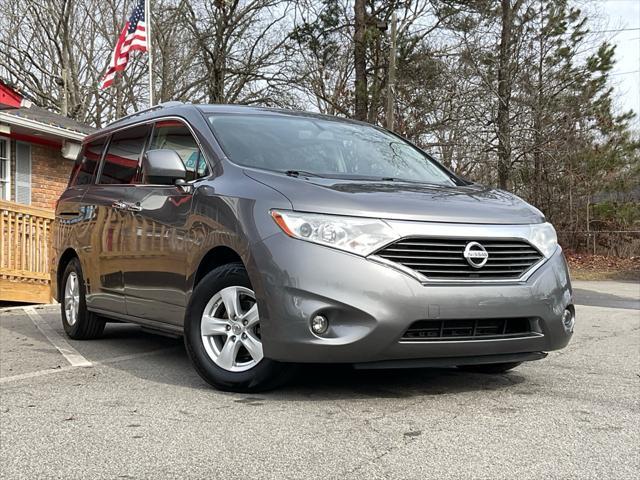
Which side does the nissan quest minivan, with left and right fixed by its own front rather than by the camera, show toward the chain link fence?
left

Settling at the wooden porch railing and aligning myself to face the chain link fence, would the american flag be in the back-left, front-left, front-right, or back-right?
front-left

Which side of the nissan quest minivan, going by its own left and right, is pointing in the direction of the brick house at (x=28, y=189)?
back

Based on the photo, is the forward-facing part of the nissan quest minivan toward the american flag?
no

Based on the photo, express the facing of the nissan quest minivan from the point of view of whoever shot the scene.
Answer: facing the viewer and to the right of the viewer
